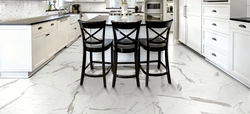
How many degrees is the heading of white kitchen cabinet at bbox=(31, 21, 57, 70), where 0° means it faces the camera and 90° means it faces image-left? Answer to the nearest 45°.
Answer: approximately 315°

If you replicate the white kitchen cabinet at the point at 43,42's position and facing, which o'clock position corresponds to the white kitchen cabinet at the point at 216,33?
the white kitchen cabinet at the point at 216,33 is roughly at 11 o'clock from the white kitchen cabinet at the point at 43,42.

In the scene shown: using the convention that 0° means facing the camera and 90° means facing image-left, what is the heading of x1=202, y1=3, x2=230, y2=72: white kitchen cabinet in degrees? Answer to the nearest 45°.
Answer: approximately 45°

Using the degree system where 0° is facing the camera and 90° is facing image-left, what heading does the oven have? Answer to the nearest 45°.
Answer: approximately 0°

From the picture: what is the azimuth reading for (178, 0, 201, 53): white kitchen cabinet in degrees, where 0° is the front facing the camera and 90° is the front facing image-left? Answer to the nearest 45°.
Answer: approximately 45°

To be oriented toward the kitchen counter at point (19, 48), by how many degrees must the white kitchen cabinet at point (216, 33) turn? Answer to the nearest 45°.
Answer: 0° — it already faces it

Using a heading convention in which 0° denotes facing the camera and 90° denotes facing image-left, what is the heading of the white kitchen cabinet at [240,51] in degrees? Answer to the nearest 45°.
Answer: approximately 45°

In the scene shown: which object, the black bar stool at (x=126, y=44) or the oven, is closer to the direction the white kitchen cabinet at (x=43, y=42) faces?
the black bar stool
